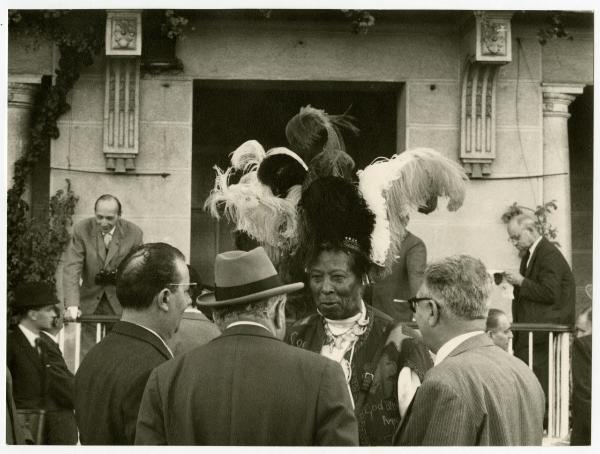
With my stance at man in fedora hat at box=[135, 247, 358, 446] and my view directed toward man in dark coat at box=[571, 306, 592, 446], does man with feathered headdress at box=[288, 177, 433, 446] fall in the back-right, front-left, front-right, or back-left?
front-left

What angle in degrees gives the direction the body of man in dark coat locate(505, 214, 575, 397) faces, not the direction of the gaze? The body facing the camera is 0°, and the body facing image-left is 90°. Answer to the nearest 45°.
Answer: approximately 90°

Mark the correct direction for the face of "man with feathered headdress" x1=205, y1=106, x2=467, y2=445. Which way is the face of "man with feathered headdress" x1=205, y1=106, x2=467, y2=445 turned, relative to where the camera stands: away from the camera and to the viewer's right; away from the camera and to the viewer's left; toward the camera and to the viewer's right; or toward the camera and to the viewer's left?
toward the camera and to the viewer's left

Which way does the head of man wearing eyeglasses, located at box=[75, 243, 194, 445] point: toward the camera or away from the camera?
away from the camera

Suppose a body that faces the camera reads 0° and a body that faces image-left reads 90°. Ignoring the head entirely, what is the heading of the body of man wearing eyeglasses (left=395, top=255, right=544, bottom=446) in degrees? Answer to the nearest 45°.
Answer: approximately 135°

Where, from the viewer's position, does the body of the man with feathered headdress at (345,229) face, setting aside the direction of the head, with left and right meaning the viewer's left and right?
facing the viewer and to the left of the viewer

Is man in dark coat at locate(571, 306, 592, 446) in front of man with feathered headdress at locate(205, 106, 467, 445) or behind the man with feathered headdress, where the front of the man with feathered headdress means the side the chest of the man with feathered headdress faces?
behind

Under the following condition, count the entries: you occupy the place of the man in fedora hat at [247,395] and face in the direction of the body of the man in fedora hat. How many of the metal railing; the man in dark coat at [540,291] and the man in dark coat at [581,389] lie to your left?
0

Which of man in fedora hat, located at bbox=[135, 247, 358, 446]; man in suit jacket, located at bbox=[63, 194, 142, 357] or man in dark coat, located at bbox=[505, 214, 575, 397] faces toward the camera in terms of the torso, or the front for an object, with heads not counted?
the man in suit jacket

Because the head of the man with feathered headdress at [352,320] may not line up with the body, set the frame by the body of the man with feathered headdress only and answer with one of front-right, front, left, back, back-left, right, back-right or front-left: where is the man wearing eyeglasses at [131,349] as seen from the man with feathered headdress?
front

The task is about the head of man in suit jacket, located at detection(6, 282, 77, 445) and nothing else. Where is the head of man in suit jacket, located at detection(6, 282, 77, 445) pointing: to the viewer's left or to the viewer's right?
to the viewer's right

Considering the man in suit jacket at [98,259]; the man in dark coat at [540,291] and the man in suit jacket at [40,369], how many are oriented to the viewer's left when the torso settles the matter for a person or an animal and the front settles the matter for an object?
1

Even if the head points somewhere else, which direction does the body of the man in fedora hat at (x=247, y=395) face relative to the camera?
away from the camera

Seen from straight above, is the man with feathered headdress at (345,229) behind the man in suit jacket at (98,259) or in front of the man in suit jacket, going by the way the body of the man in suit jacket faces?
in front

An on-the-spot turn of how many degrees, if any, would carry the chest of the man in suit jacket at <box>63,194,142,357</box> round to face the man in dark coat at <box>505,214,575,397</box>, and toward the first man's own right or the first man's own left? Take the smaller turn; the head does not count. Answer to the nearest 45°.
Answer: approximately 90° to the first man's own left

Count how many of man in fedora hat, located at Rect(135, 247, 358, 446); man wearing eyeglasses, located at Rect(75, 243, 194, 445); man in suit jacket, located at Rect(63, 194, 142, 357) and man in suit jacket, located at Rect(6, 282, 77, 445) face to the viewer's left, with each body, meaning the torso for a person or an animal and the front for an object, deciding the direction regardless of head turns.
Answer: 0
